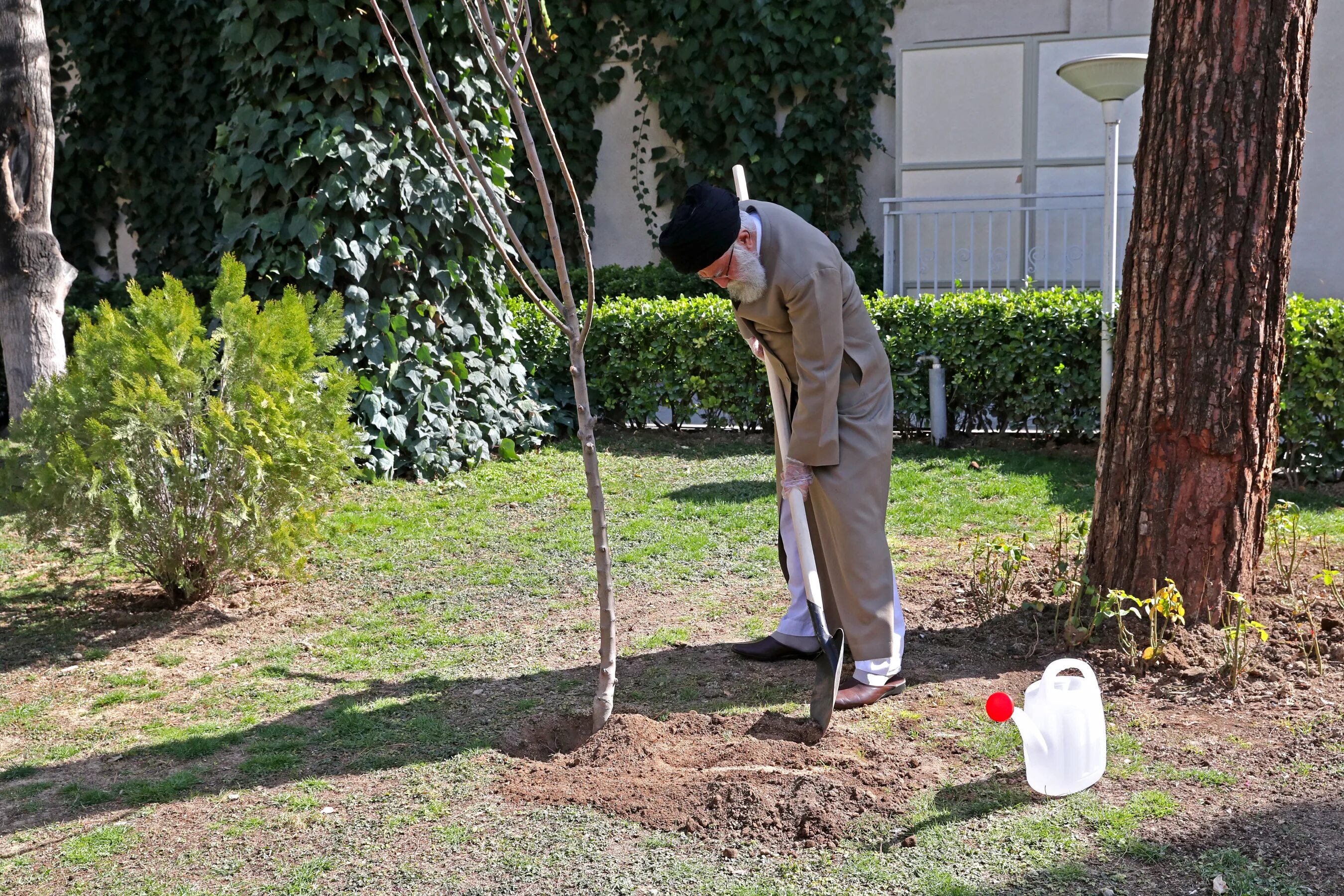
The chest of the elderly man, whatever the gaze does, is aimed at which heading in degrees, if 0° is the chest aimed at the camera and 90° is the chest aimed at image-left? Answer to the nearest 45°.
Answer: approximately 90°

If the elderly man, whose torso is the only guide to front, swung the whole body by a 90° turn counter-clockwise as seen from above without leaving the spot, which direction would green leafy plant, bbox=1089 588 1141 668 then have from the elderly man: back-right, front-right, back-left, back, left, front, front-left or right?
left

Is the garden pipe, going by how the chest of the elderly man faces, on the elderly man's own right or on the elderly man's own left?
on the elderly man's own right

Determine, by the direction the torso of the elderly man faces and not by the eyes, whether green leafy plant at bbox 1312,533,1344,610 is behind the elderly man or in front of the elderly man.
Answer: behind

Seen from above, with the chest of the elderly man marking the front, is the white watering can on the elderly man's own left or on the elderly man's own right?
on the elderly man's own left

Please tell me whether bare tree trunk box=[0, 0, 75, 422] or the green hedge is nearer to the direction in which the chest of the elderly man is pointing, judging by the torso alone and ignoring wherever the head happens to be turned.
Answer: the bare tree trunk

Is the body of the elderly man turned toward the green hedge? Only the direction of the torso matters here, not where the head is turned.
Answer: no

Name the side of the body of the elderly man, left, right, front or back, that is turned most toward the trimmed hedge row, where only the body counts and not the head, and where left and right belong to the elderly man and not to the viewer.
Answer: right

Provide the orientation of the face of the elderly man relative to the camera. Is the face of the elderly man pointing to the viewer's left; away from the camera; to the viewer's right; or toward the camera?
to the viewer's left

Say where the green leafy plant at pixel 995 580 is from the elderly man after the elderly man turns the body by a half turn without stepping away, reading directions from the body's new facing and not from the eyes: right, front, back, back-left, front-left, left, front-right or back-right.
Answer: front-left

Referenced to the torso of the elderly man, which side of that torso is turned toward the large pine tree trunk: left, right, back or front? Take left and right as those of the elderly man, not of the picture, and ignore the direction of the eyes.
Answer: back

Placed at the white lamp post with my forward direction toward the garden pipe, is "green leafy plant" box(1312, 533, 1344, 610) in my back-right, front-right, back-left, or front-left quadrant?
front-left

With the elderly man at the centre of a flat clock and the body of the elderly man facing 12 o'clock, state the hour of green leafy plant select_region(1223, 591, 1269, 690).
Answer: The green leafy plant is roughly at 6 o'clock from the elderly man.

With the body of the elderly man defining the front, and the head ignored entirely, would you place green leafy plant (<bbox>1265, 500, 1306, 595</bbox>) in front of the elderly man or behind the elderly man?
behind

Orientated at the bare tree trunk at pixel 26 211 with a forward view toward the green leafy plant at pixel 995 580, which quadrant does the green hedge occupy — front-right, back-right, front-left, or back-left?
front-left
